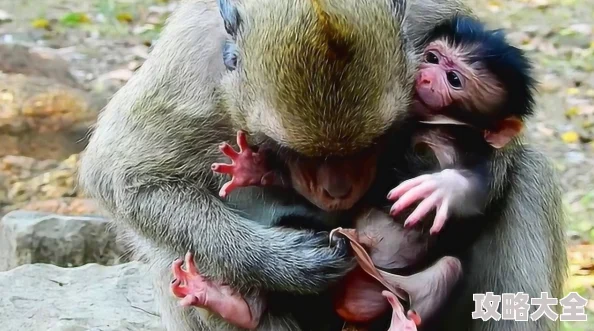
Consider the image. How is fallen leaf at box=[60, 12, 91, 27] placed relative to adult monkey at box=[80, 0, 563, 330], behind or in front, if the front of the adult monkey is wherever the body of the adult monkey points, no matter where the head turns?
behind

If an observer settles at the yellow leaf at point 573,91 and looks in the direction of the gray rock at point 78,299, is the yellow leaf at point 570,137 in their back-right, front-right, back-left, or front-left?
front-left

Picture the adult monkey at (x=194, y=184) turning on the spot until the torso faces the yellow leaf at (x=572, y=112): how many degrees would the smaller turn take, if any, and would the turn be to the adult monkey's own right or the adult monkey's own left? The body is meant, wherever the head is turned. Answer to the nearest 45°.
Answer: approximately 135° to the adult monkey's own left

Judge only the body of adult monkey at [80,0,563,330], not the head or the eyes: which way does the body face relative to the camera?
toward the camera
